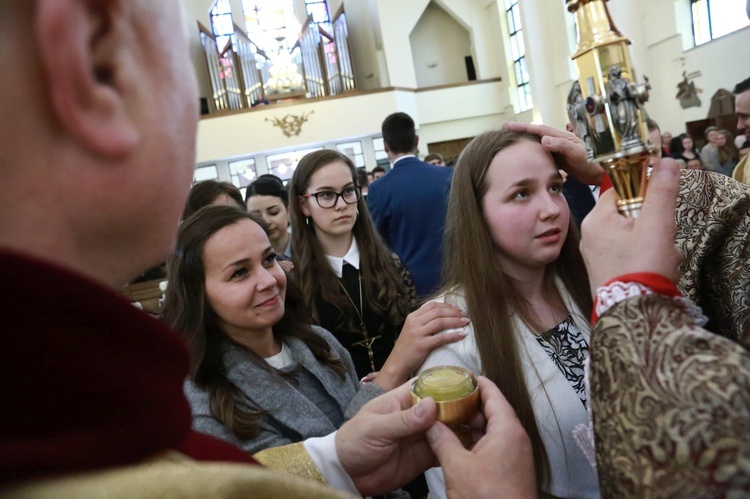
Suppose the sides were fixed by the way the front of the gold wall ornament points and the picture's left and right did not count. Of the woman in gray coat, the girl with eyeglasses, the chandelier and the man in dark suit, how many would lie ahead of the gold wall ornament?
3

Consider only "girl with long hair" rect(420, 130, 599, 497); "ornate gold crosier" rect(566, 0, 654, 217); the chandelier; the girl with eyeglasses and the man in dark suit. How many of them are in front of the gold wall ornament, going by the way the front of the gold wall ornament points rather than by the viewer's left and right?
4

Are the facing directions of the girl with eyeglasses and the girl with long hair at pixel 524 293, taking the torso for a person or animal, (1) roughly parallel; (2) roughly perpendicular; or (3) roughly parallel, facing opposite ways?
roughly parallel

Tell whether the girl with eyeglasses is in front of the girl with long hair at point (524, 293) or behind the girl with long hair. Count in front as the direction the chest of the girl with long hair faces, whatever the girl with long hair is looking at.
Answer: behind

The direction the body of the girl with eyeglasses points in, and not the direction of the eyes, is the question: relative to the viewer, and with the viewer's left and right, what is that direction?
facing the viewer and to the right of the viewer

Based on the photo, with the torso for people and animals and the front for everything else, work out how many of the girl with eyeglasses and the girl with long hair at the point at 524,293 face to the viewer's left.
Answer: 0

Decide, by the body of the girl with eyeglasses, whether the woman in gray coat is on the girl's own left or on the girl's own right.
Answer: on the girl's own right

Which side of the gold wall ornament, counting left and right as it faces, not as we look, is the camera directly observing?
front

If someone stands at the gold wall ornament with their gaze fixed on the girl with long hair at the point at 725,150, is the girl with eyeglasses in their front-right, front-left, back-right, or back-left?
front-right

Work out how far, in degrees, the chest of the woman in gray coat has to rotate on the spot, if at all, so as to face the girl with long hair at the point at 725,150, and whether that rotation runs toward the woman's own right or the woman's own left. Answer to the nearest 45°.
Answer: approximately 90° to the woman's own left

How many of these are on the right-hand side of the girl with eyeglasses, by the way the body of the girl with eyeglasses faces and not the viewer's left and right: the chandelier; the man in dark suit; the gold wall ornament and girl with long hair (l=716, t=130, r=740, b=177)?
0

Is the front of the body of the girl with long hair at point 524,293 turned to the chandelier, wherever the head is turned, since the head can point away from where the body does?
no

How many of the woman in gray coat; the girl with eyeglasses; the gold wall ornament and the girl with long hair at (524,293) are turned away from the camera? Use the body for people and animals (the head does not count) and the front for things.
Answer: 0

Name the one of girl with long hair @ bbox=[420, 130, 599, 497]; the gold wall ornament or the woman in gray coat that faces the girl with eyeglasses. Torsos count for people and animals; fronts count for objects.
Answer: the gold wall ornament

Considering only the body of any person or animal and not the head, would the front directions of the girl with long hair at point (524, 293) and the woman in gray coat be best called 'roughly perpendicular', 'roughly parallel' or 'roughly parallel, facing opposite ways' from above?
roughly parallel

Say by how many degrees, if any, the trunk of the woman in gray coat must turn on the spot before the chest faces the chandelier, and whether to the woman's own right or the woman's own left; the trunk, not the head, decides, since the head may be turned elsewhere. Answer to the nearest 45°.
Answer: approximately 135° to the woman's own left

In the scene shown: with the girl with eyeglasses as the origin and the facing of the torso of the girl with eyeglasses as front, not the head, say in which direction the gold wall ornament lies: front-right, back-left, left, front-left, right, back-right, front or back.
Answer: back-left

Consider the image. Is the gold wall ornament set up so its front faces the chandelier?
no
